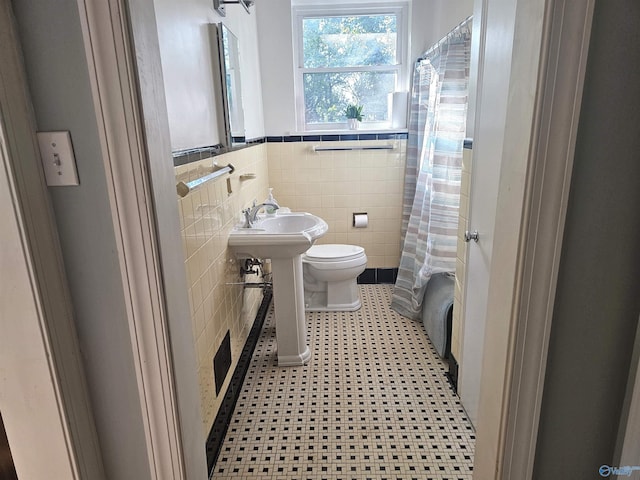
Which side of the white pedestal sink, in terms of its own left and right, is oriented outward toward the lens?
right

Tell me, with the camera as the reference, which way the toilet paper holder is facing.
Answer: facing the viewer

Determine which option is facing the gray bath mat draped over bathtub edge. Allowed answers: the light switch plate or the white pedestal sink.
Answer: the white pedestal sink

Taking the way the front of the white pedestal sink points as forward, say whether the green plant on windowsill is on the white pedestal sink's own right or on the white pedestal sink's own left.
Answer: on the white pedestal sink's own left

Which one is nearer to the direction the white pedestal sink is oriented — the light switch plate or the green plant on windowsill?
the green plant on windowsill

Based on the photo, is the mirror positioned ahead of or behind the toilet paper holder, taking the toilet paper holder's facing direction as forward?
ahead

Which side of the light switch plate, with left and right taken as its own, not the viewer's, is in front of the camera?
front

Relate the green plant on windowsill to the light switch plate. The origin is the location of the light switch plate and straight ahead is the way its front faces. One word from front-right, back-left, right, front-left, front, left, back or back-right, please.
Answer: back-left

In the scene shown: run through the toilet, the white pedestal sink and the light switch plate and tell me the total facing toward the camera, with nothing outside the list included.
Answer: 1

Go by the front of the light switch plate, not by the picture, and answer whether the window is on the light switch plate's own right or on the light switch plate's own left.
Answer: on the light switch plate's own left
